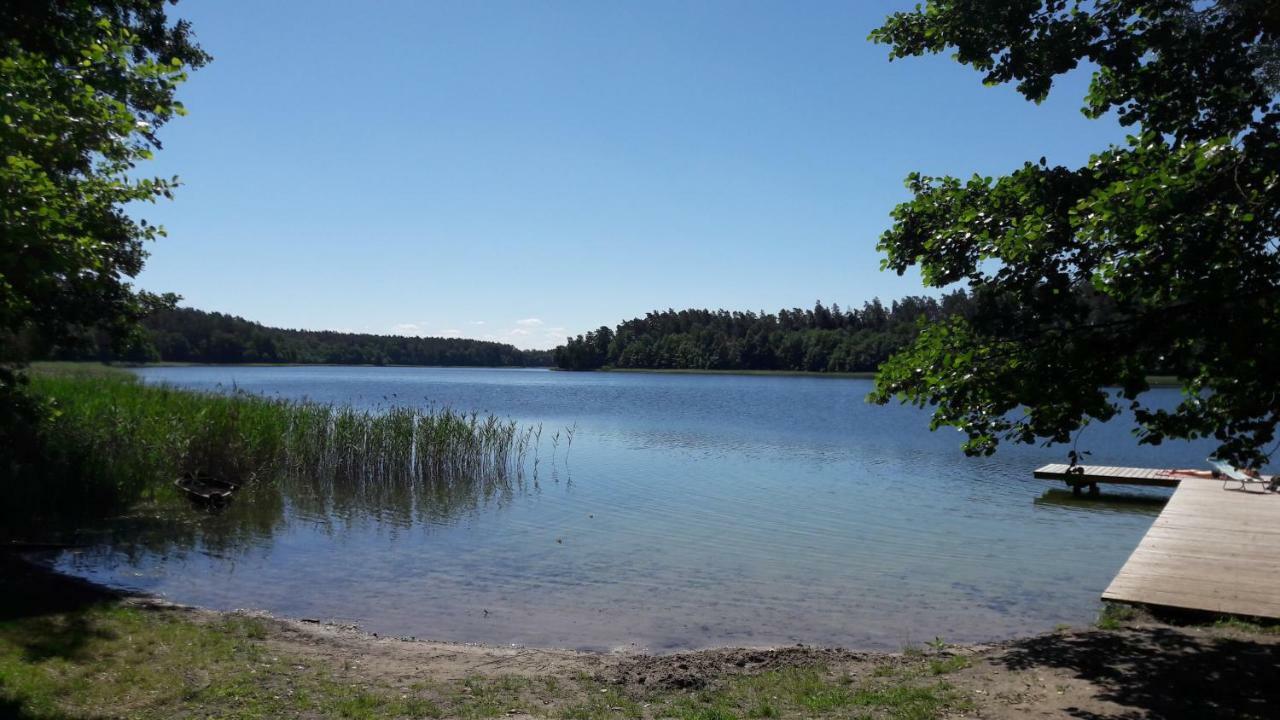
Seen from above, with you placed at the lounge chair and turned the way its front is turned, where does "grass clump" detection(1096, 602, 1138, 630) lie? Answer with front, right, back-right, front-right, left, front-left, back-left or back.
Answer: right

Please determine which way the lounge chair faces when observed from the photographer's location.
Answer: facing to the right of the viewer

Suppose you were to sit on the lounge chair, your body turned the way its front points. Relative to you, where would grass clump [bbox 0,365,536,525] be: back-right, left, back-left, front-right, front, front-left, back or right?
back-right

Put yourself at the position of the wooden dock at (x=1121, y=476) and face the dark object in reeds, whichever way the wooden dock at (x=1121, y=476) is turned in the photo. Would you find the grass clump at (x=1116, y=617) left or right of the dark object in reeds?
left

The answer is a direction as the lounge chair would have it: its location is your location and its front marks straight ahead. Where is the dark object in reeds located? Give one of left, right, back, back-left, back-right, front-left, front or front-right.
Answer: back-right
